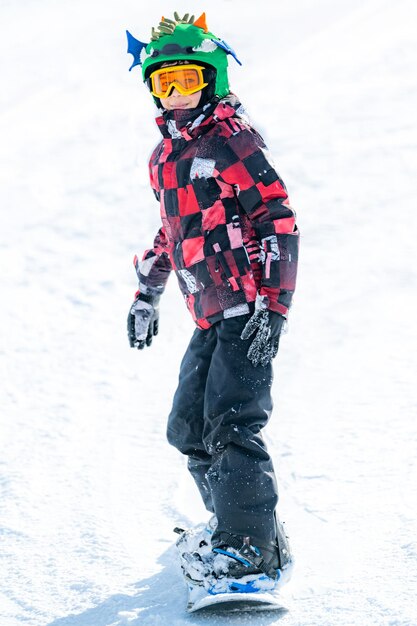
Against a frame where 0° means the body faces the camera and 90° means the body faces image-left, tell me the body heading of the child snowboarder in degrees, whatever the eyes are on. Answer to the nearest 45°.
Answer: approximately 45°
